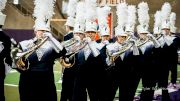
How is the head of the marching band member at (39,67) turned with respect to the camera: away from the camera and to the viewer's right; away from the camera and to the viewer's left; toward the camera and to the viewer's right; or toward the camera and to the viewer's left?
toward the camera and to the viewer's left

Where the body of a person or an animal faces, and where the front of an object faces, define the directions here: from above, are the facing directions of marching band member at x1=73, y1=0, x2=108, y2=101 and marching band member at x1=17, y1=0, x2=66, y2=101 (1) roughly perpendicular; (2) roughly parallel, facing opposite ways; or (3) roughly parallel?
roughly parallel

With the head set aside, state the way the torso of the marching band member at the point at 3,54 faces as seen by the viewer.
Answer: toward the camera

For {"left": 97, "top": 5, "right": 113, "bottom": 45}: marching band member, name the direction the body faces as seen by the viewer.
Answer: toward the camera

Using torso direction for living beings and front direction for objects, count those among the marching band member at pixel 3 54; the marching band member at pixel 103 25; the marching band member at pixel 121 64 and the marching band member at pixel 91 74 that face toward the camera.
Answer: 4

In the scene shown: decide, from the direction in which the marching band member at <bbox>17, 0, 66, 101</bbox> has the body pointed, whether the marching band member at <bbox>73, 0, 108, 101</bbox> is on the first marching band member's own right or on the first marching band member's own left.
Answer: on the first marching band member's own left

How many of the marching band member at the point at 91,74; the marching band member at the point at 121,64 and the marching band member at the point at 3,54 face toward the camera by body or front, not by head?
3

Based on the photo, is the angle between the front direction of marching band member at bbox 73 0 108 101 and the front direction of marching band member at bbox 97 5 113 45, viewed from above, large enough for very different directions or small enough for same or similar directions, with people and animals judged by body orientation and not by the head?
same or similar directions

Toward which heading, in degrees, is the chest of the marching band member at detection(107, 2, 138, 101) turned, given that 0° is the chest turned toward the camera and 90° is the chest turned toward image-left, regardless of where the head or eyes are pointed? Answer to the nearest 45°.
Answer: approximately 0°
